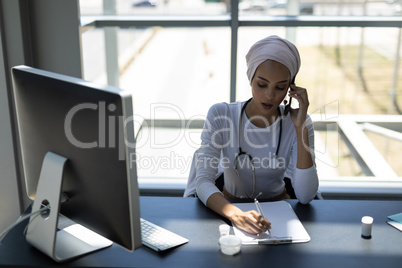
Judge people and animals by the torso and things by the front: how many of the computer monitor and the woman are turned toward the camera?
1

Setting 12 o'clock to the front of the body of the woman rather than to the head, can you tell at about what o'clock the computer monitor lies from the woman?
The computer monitor is roughly at 1 o'clock from the woman.

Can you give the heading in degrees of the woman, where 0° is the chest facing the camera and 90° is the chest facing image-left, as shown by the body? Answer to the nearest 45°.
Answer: approximately 0°

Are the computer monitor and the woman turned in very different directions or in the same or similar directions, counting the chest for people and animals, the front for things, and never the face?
very different directions

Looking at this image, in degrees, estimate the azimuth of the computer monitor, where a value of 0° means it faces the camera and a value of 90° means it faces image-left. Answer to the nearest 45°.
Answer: approximately 225°
